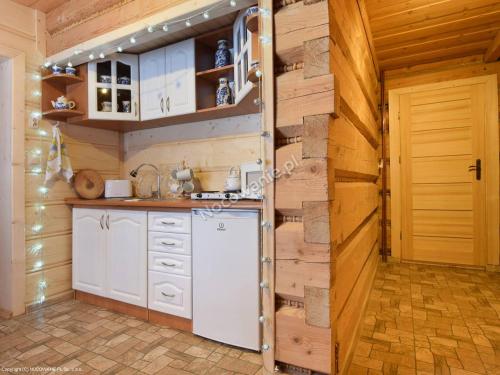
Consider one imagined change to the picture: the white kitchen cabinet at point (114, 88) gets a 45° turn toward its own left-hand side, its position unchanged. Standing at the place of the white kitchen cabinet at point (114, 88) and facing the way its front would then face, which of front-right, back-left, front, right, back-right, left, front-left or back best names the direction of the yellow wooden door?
left

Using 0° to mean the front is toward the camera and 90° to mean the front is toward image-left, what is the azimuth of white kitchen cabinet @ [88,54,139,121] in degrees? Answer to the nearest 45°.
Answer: approximately 45°

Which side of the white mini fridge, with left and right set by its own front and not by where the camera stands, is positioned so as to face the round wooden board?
right

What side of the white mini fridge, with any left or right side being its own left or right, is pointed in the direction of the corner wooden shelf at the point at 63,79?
right
